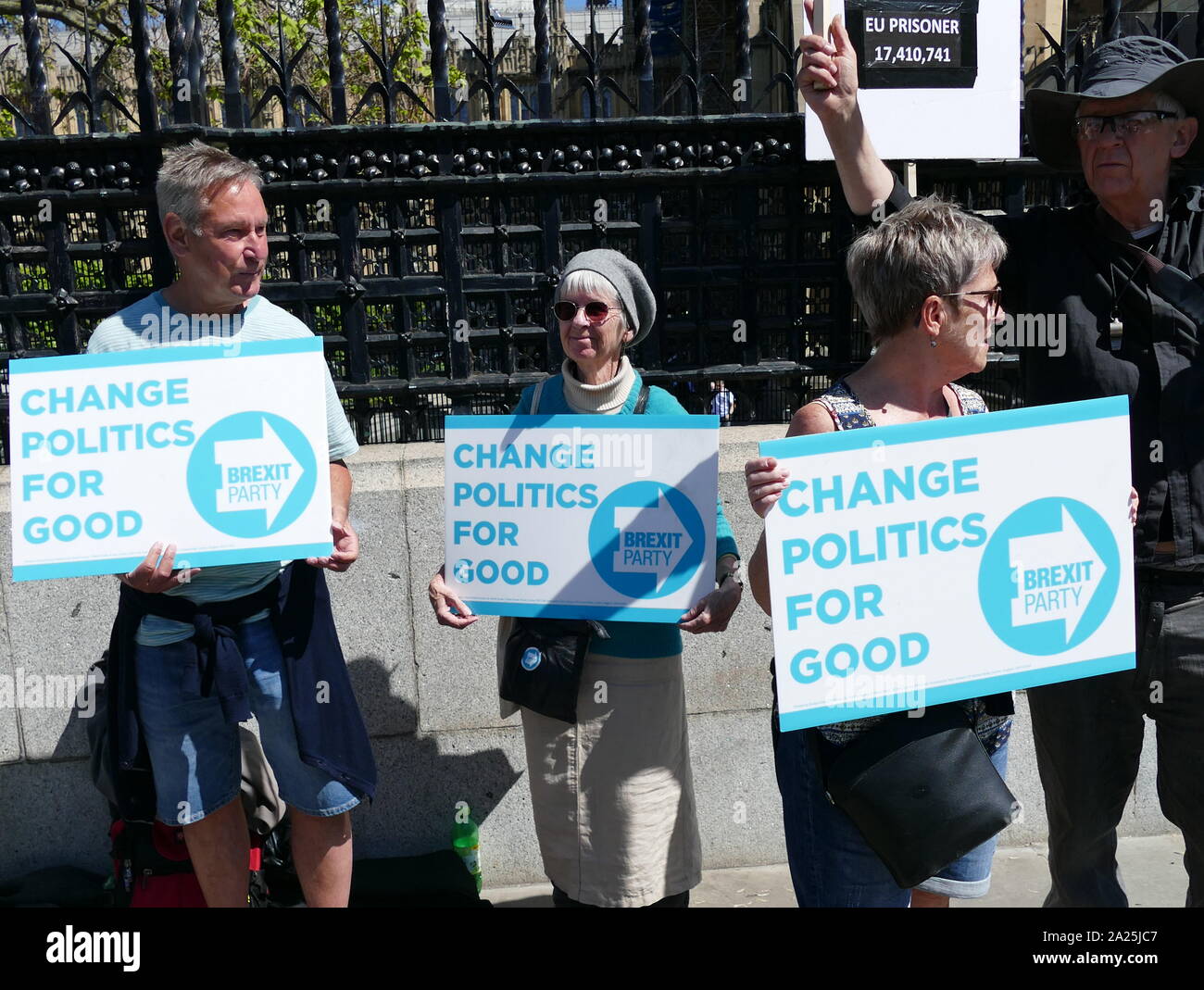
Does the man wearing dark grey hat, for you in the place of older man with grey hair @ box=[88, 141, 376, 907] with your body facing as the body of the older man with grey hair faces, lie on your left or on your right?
on your left

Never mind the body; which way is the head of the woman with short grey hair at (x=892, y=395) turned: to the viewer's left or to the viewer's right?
to the viewer's right

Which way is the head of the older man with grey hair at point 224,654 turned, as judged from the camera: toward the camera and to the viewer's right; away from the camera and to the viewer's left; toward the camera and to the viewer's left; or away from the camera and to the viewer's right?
toward the camera and to the viewer's right

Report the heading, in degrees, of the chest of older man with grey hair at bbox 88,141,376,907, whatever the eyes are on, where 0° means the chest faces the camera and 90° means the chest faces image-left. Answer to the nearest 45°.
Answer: approximately 0°

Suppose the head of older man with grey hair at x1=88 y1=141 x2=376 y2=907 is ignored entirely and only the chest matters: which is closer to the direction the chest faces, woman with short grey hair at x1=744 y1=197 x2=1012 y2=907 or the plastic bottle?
the woman with short grey hair

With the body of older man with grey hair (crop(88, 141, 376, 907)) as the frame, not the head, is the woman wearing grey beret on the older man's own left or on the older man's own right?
on the older man's own left

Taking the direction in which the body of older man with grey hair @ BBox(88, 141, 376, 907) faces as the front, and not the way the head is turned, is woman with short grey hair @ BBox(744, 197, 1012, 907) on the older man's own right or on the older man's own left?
on the older man's own left

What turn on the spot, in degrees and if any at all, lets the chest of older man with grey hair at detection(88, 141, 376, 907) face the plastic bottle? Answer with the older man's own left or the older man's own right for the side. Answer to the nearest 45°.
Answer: approximately 135° to the older man's own left

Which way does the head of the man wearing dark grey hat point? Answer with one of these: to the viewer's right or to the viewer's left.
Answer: to the viewer's left
